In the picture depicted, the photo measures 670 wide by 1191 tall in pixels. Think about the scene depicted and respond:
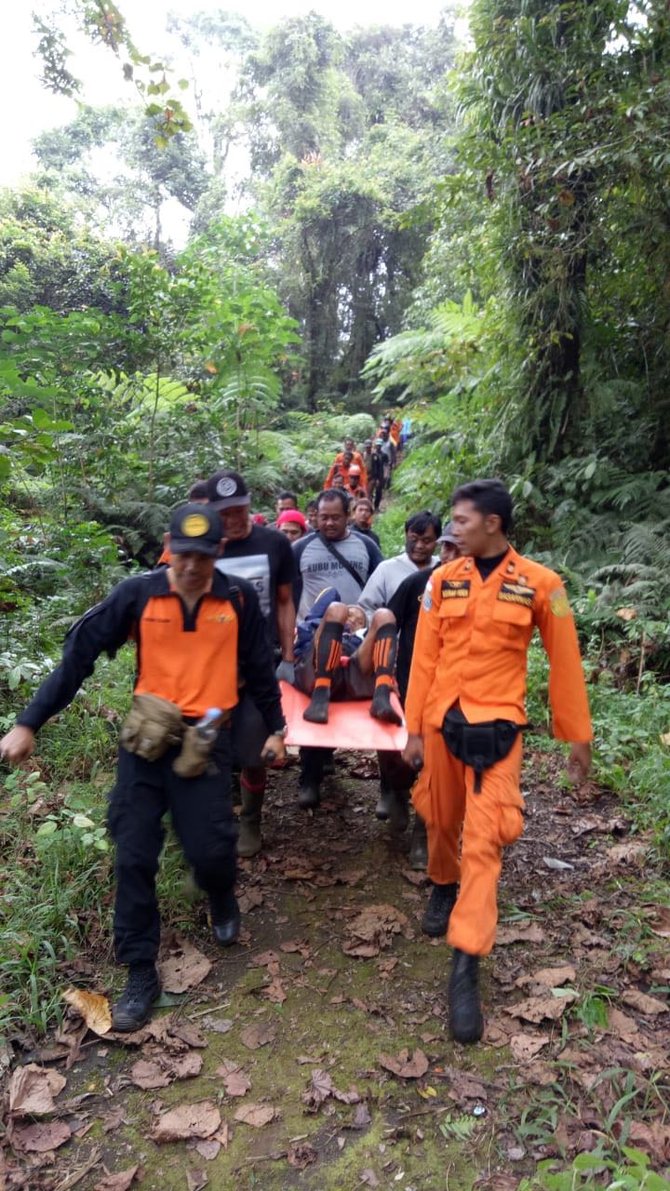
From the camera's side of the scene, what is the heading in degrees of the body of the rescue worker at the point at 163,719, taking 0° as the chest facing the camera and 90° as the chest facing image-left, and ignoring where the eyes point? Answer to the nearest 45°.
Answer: approximately 0°

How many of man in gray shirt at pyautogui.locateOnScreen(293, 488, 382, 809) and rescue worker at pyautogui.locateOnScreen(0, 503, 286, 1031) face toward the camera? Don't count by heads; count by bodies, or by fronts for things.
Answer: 2

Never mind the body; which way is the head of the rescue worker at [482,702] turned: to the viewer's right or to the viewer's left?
to the viewer's left

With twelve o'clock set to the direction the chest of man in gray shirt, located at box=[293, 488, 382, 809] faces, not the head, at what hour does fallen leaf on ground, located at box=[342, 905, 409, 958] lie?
The fallen leaf on ground is roughly at 12 o'clock from the man in gray shirt.

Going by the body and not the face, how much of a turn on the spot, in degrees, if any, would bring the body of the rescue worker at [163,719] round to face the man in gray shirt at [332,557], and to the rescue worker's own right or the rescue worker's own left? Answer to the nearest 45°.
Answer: approximately 135° to the rescue worker's own left

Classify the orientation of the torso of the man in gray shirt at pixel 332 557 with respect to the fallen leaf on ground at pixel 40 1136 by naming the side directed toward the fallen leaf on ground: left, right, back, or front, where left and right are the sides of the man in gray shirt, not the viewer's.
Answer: front
